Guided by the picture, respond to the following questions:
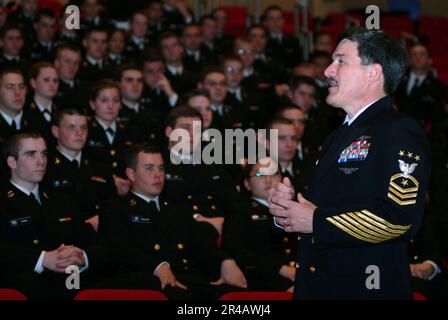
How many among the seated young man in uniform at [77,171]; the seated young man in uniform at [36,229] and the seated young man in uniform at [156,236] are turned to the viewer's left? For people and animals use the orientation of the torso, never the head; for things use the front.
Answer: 0

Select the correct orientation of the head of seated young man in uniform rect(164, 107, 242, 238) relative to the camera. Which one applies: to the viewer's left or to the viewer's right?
to the viewer's right

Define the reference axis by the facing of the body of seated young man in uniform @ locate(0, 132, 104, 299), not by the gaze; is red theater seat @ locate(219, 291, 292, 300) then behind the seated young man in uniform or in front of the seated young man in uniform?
in front

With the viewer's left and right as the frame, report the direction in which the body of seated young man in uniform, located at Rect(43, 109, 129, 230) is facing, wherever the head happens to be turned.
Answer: facing the viewer and to the right of the viewer

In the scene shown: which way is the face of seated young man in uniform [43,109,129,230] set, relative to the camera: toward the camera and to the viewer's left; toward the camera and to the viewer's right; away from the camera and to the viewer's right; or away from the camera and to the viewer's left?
toward the camera and to the viewer's right

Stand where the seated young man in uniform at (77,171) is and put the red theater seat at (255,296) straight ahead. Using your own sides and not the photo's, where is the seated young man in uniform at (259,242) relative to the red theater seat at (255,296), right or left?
left

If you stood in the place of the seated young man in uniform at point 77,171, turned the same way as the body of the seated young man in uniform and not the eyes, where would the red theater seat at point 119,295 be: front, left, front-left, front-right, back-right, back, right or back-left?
front-right

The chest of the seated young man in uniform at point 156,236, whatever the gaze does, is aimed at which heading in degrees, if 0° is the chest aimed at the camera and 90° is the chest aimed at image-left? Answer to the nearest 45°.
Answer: approximately 315°

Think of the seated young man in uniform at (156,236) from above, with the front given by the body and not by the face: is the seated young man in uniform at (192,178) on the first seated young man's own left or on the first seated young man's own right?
on the first seated young man's own left

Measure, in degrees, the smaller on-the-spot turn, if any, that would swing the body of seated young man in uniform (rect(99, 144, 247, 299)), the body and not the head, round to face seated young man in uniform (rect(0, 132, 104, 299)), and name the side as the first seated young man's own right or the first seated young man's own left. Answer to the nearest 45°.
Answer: approximately 135° to the first seated young man's own right

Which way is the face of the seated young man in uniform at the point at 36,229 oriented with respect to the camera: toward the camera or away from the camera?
toward the camera

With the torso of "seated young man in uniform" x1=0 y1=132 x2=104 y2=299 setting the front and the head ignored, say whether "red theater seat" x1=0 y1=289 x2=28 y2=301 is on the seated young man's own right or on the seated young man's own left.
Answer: on the seated young man's own right

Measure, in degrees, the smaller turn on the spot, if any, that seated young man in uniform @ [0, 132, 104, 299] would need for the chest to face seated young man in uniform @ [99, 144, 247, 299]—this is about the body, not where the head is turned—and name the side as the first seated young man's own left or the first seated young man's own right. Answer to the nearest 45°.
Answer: approximately 45° to the first seated young man's own left

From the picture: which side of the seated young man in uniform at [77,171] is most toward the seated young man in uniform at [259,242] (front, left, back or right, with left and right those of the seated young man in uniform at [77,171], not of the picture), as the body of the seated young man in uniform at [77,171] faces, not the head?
front

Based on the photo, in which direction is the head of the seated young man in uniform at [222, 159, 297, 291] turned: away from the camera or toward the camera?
toward the camera

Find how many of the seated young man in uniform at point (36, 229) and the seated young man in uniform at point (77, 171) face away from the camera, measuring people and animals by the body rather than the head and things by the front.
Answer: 0

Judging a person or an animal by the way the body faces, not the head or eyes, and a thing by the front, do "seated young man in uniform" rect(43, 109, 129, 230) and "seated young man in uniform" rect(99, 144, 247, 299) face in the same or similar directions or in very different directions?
same or similar directions

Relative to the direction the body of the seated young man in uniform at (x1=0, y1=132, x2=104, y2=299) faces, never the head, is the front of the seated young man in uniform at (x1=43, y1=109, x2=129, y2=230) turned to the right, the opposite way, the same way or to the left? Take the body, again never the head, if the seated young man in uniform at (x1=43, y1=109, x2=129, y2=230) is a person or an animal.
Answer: the same way

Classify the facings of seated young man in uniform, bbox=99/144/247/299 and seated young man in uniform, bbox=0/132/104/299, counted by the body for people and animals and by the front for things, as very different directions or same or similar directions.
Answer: same or similar directions
